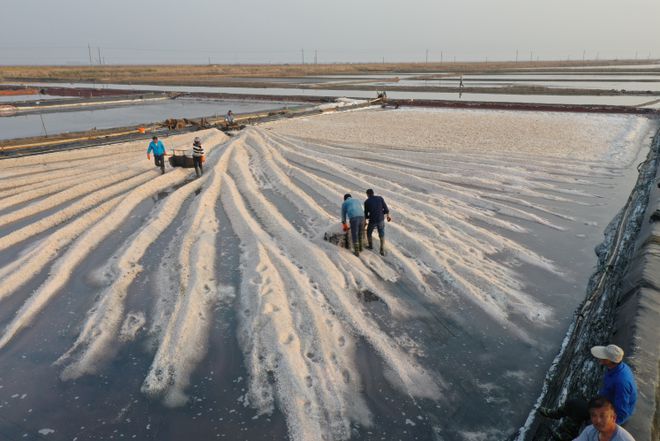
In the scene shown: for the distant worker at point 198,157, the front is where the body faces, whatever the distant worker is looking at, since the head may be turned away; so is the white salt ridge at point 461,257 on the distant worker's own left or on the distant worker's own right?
on the distant worker's own left

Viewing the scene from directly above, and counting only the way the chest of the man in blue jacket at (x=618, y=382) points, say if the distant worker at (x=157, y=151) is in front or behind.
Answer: in front

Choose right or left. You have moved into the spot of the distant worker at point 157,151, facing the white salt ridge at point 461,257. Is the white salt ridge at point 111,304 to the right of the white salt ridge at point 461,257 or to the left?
right

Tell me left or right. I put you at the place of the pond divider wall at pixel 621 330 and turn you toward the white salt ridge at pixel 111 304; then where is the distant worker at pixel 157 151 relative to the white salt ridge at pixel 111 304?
right

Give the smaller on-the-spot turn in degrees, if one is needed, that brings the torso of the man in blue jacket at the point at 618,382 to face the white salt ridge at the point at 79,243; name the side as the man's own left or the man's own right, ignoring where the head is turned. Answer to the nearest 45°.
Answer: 0° — they already face it

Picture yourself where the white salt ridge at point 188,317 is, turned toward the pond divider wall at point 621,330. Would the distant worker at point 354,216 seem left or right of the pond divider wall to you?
left

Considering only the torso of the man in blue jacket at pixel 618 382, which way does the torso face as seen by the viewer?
to the viewer's left

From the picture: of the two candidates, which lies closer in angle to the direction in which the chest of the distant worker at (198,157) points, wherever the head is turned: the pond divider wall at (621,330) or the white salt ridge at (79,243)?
the white salt ridge

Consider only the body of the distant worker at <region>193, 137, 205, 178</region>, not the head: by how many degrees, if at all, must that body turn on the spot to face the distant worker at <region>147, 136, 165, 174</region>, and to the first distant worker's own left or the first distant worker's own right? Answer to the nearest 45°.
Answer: approximately 45° to the first distant worker's own right
